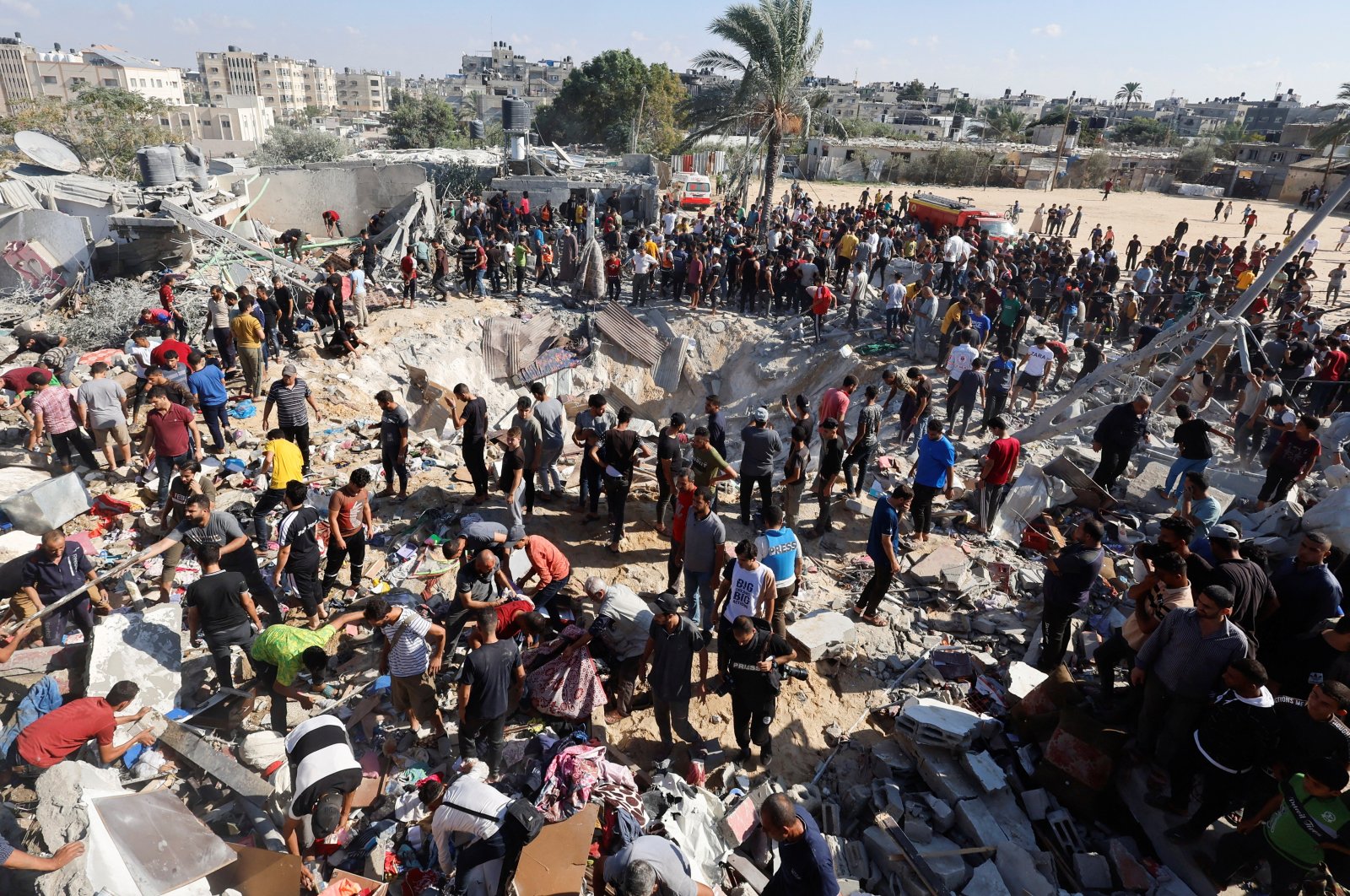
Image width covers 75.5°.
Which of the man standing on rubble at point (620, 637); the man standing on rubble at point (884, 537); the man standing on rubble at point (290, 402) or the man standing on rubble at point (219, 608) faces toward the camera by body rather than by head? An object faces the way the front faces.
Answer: the man standing on rubble at point (290, 402)

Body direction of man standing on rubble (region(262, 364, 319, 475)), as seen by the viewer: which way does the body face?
toward the camera

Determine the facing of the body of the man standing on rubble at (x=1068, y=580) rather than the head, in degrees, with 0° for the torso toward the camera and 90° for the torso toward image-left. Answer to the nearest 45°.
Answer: approximately 90°

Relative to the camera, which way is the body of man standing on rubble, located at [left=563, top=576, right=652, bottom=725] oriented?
to the viewer's left

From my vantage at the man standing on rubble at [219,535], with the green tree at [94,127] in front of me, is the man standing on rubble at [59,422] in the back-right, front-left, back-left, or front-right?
front-left

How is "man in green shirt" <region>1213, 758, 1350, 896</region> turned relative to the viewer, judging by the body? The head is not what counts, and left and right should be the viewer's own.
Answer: facing the viewer and to the left of the viewer

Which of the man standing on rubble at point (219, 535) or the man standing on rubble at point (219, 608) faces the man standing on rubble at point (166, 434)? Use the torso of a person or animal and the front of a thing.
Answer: the man standing on rubble at point (219, 608)
